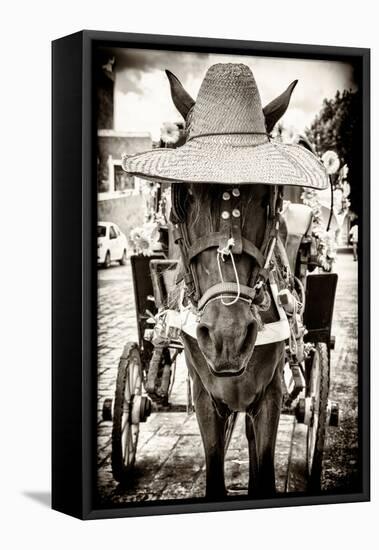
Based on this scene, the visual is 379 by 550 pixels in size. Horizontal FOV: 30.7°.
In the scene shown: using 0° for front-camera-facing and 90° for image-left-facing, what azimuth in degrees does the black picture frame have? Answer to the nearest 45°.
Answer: approximately 315°
